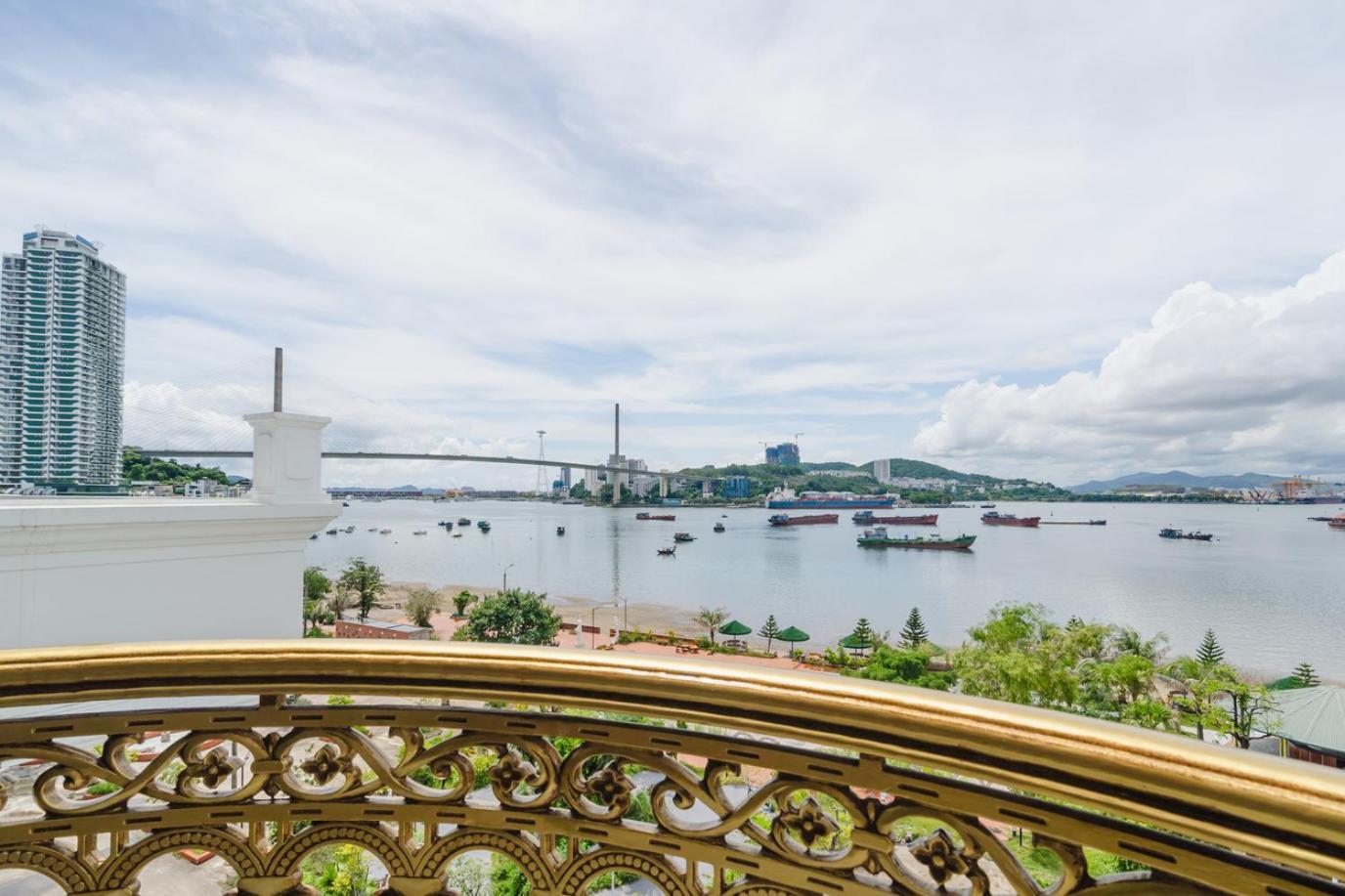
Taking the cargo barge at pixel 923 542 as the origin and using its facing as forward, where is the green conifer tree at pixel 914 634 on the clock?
The green conifer tree is roughly at 3 o'clock from the cargo barge.

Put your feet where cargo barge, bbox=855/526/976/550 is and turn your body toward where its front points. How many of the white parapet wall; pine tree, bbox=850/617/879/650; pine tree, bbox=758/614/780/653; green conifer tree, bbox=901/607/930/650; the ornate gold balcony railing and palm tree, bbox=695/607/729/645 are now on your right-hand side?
6

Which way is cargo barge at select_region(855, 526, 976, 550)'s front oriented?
to the viewer's right

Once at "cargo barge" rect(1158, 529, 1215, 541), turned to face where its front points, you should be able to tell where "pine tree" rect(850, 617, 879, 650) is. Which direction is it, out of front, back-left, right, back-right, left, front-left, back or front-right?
right

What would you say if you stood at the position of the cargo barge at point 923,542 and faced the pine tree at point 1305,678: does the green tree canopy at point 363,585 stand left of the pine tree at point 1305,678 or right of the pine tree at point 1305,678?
right

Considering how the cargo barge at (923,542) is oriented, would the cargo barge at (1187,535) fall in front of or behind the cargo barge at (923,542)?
in front

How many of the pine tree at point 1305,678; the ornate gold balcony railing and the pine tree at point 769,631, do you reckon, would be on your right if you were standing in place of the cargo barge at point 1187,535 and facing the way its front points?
3

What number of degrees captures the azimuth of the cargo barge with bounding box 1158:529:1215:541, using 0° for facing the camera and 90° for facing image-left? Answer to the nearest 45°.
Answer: approximately 270°

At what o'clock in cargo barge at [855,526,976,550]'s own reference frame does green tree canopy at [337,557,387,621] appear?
The green tree canopy is roughly at 4 o'clock from the cargo barge.

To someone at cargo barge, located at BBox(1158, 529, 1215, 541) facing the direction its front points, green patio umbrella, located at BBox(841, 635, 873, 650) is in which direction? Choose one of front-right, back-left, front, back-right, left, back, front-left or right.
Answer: right

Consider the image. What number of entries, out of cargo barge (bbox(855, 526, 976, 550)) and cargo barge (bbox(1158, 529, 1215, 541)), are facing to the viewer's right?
2

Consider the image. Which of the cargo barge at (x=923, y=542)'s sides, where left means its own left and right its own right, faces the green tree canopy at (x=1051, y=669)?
right

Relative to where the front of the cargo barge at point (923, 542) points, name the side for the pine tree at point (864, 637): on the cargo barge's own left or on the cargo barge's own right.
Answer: on the cargo barge's own right

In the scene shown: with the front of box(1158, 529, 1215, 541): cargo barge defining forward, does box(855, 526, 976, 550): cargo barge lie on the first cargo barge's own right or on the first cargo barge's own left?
on the first cargo barge's own right
